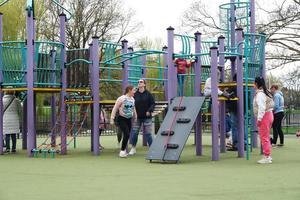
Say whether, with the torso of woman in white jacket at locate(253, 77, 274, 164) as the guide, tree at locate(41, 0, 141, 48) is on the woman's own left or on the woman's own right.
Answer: on the woman's own right

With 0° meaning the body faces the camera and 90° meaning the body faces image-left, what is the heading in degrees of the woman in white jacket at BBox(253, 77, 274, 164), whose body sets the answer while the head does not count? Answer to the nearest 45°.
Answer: approximately 90°

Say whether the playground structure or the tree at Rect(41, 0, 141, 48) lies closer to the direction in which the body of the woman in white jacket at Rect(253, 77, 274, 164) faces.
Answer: the playground structure

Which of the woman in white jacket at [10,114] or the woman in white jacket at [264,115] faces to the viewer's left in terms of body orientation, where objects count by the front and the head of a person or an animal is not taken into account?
the woman in white jacket at [264,115]

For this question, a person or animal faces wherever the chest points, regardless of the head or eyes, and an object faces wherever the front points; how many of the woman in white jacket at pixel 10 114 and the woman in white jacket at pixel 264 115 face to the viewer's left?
1

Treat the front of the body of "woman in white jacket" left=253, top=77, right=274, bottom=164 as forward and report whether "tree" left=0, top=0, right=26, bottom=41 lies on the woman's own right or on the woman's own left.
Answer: on the woman's own right
